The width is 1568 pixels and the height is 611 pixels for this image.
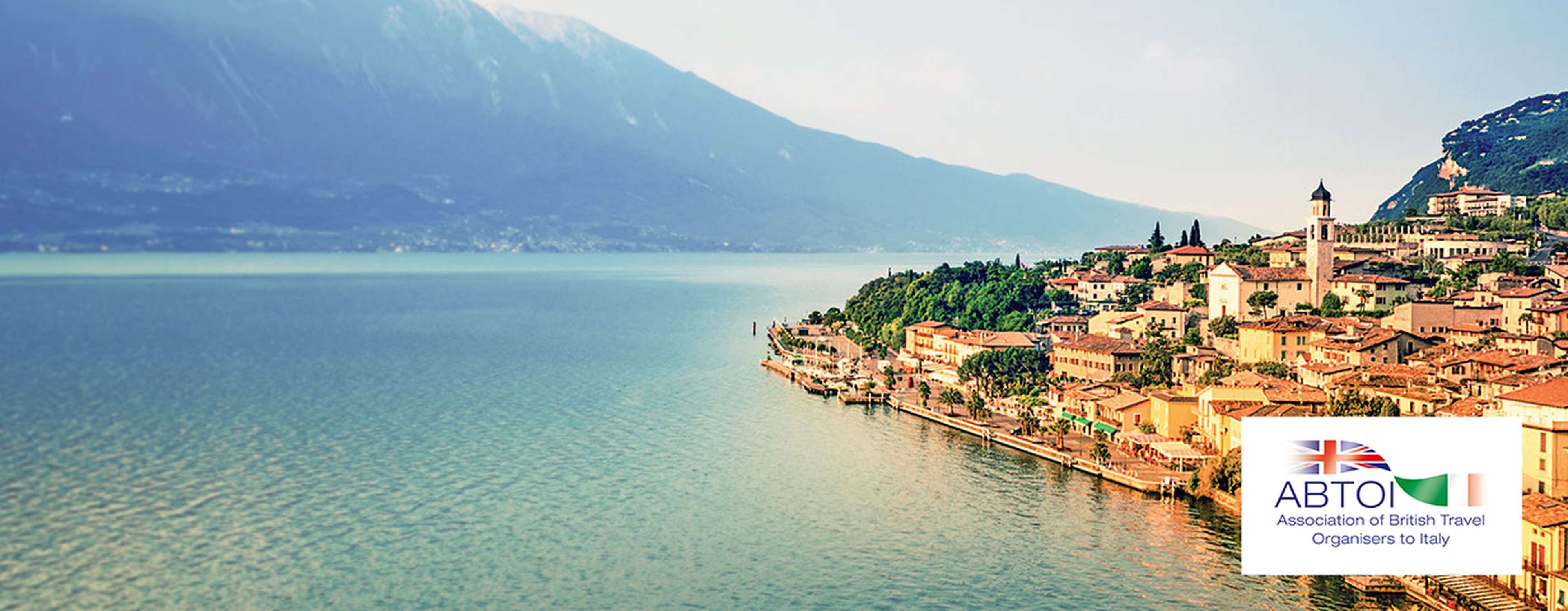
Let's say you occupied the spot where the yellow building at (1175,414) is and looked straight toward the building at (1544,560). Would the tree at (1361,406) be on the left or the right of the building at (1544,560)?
left

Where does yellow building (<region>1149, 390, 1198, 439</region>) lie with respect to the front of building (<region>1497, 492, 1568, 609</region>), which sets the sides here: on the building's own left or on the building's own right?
on the building's own right

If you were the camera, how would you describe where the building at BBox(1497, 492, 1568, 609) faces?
facing the viewer and to the left of the viewer

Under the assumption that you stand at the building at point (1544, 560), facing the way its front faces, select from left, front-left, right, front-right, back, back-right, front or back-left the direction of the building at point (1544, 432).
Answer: back-right

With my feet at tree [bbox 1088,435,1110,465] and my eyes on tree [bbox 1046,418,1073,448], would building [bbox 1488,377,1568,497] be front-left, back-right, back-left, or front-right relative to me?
back-right
